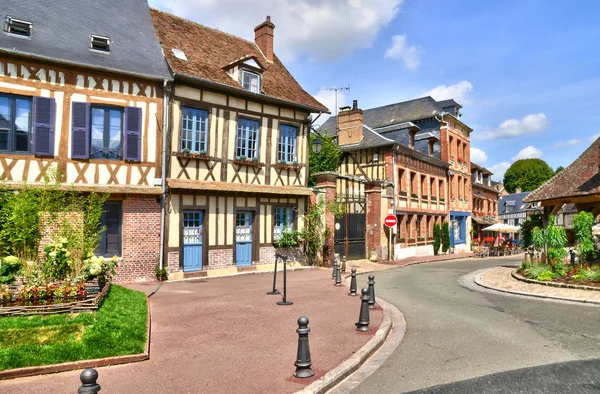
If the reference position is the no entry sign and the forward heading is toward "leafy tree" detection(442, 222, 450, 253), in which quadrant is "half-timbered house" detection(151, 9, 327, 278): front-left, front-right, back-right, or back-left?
back-left

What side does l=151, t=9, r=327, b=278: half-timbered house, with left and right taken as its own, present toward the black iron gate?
left

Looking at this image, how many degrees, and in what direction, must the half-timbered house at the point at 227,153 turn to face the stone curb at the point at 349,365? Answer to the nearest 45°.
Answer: approximately 45° to its right

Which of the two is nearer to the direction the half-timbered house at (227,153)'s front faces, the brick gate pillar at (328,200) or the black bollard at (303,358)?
the black bollard

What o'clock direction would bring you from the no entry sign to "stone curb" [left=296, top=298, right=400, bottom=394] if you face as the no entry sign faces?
The stone curb is roughly at 12 o'clock from the no entry sign.

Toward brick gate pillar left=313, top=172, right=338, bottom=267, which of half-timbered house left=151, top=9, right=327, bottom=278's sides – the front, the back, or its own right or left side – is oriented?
left

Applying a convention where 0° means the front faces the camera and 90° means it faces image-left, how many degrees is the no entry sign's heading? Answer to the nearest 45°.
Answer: approximately 0°

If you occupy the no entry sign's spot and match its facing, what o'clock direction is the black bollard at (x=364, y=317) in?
The black bollard is roughly at 12 o'clock from the no entry sign.

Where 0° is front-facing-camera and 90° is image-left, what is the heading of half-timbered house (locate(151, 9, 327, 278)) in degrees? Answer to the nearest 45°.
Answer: approximately 315°
